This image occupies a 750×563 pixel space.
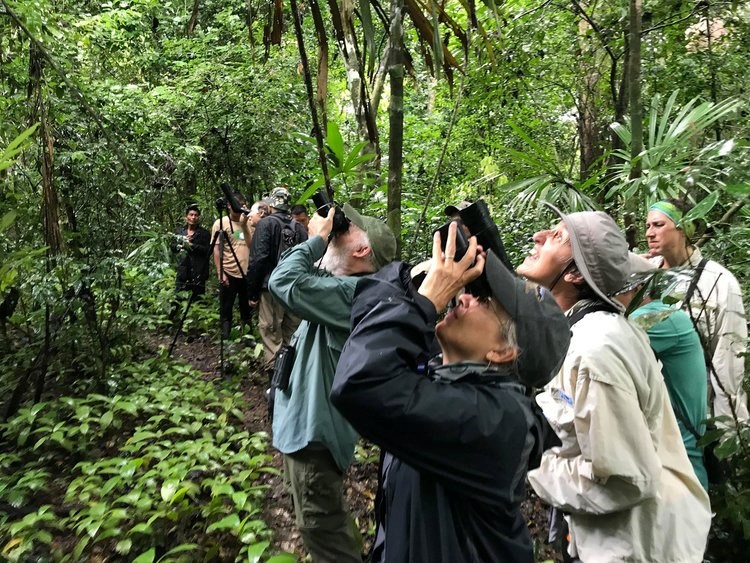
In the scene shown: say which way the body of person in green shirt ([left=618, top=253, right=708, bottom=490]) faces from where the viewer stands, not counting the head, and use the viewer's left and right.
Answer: facing to the left of the viewer

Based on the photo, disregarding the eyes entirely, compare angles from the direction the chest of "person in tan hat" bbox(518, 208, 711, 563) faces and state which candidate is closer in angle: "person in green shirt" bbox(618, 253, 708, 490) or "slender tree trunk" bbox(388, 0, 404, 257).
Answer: the slender tree trunk

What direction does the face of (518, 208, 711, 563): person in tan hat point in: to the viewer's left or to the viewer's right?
to the viewer's left

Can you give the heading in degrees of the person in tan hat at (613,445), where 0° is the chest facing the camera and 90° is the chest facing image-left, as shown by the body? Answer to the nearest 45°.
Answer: approximately 90°

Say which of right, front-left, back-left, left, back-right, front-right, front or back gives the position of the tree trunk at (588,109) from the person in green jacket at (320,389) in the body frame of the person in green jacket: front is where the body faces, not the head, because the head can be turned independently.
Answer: back-right

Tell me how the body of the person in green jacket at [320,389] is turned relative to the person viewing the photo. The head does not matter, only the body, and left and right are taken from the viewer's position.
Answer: facing to the left of the viewer

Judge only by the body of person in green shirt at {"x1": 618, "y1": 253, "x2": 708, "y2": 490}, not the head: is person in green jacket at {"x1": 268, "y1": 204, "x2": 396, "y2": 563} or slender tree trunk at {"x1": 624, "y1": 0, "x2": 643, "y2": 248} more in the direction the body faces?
the person in green jacket
